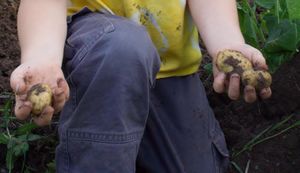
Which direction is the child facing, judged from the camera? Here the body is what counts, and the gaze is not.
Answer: toward the camera

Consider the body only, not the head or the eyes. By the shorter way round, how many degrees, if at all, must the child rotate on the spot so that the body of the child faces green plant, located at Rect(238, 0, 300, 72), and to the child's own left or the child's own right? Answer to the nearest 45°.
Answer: approximately 135° to the child's own left

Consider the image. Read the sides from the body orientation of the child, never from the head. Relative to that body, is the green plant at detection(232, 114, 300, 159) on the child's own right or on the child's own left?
on the child's own left

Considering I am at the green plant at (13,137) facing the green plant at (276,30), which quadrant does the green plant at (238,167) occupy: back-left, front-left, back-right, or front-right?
front-right

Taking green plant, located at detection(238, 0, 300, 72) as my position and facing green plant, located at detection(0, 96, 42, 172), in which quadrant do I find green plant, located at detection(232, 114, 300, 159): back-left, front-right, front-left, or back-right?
front-left
